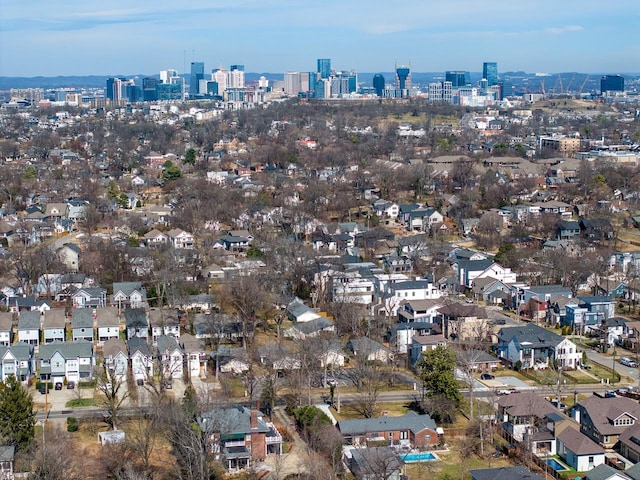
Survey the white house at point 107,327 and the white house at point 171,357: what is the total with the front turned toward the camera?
2

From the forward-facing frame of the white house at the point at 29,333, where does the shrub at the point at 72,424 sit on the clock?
The shrub is roughly at 12 o'clock from the white house.

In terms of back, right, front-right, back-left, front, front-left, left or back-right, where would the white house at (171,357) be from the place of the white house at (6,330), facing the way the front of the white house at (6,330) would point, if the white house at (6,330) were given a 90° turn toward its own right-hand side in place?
back-left

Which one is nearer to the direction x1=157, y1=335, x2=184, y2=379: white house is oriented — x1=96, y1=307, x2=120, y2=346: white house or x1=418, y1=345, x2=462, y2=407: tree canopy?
the tree canopy

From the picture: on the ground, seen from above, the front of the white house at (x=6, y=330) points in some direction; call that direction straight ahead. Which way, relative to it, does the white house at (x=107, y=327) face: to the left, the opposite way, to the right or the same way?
the same way

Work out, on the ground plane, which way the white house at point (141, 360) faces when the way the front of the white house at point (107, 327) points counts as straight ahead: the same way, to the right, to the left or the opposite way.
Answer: the same way

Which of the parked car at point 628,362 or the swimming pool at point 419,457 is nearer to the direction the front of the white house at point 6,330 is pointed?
the swimming pool

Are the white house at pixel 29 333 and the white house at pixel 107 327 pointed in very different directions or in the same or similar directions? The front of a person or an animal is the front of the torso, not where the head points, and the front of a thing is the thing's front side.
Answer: same or similar directions

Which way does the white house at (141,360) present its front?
toward the camera

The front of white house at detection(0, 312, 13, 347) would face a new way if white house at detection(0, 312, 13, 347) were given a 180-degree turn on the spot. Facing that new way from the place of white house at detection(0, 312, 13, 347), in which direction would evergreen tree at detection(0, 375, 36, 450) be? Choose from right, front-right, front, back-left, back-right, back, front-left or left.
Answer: back

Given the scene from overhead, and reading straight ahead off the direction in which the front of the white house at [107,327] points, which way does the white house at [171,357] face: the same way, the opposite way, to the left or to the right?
the same way

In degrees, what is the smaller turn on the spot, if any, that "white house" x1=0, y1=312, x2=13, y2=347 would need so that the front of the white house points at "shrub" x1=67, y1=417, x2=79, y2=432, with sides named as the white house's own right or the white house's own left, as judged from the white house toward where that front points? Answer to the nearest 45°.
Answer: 0° — it already faces it

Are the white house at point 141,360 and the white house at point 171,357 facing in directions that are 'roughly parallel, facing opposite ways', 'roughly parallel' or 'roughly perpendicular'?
roughly parallel

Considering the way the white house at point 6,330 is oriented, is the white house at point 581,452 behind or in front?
in front

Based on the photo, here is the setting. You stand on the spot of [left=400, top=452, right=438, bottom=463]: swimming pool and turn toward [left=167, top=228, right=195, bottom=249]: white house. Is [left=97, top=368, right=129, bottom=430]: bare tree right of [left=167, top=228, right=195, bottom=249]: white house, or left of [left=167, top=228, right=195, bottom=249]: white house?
left

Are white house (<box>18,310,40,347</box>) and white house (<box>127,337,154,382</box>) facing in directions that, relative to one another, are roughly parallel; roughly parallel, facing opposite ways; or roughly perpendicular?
roughly parallel

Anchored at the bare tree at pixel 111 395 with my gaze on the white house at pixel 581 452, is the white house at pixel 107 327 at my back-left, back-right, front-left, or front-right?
back-left

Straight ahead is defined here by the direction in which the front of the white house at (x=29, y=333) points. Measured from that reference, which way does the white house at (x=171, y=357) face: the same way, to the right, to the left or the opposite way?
the same way
